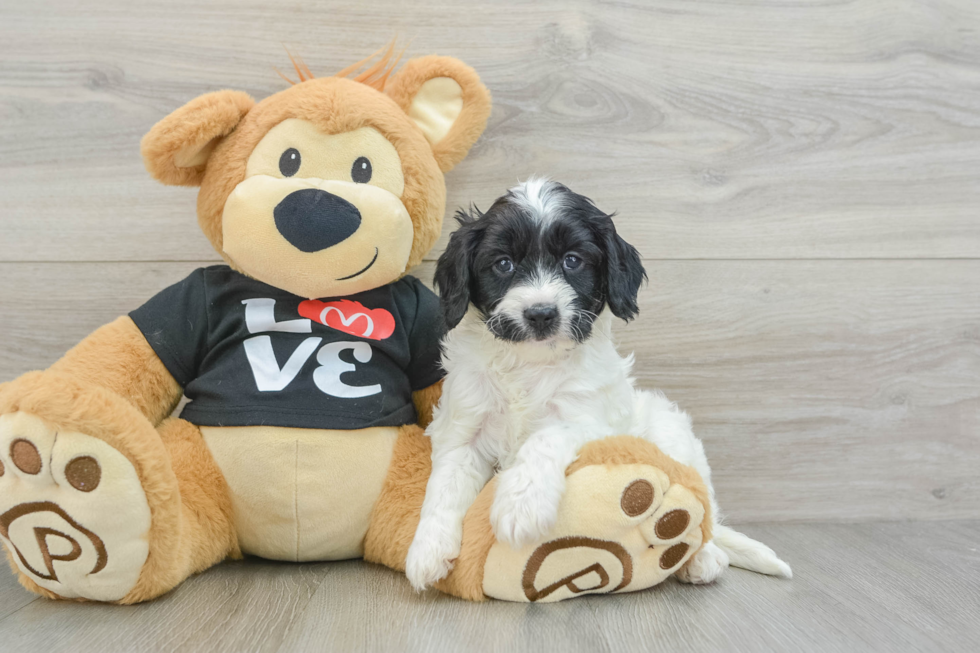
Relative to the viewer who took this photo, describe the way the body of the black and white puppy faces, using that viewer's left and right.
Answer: facing the viewer and to the left of the viewer

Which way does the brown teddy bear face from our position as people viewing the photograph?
facing the viewer
